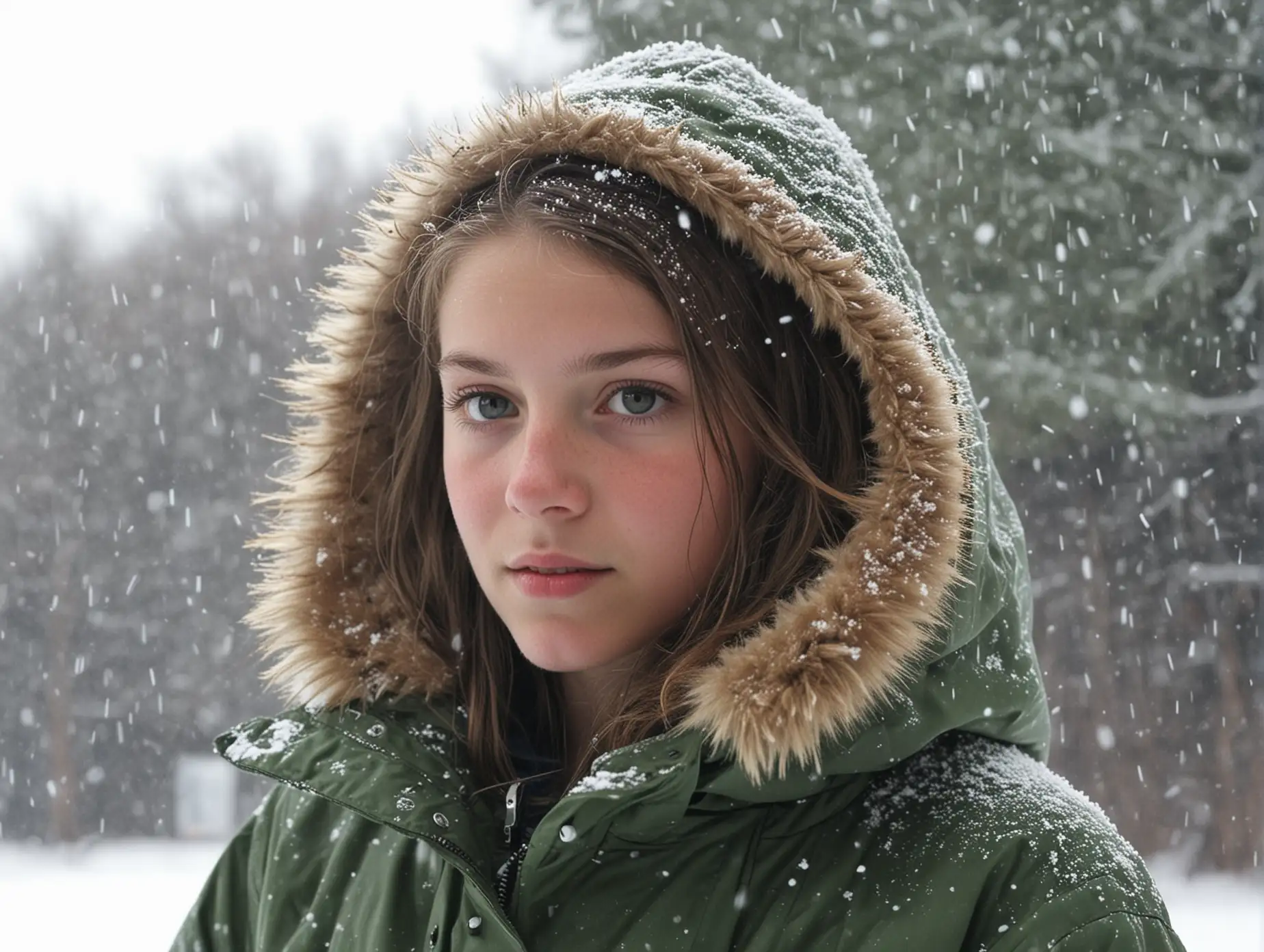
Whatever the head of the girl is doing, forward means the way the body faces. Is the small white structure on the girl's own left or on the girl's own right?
on the girl's own right

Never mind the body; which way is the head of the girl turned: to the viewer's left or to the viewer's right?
to the viewer's left

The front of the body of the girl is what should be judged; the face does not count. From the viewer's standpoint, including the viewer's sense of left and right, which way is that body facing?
facing the viewer and to the left of the viewer
